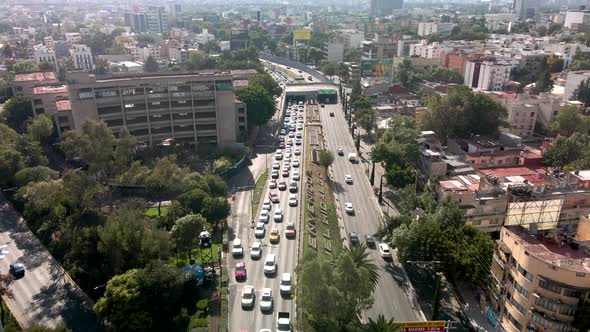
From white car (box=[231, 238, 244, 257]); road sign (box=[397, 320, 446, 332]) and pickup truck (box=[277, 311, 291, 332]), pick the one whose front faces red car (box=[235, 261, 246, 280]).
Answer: the white car

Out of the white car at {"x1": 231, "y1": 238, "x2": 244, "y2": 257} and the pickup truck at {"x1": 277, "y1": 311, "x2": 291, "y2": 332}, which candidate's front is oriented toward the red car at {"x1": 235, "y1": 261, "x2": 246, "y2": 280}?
the white car

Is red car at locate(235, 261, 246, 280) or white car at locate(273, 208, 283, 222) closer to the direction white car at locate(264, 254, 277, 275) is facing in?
the red car

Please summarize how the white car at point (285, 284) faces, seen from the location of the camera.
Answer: facing the viewer

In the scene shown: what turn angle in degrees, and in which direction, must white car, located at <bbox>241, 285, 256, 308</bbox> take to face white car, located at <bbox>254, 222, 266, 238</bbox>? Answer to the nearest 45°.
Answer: approximately 180°

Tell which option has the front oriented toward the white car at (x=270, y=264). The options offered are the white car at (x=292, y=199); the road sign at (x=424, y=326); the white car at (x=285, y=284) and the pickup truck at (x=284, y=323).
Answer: the white car at (x=292, y=199)

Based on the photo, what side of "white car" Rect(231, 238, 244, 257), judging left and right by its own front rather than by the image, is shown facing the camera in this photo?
front

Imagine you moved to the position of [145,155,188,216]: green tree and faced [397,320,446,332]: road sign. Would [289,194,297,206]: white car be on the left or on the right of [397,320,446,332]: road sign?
left

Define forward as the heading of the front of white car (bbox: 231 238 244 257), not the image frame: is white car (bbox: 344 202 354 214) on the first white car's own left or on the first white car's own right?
on the first white car's own left

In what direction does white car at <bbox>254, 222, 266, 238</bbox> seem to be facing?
toward the camera

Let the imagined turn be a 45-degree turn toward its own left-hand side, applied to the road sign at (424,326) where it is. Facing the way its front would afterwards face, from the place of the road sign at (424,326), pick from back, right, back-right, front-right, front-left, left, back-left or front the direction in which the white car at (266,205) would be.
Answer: back

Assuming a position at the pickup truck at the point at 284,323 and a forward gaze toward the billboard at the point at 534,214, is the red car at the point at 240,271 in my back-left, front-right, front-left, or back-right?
back-left

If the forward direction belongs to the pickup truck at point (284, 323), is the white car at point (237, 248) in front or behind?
behind

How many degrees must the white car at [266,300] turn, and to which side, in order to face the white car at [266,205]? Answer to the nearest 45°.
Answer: approximately 180°

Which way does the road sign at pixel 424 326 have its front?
toward the camera

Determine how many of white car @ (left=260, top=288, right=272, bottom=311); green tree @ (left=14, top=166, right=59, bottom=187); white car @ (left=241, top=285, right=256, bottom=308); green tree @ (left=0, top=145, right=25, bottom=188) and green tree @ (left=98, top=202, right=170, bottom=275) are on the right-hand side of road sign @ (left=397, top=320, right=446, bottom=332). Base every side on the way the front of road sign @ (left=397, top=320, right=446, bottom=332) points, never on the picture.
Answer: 5

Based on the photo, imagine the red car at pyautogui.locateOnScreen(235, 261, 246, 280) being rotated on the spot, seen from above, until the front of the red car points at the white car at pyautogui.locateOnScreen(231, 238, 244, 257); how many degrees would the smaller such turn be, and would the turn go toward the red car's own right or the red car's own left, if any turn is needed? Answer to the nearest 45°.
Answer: approximately 180°
